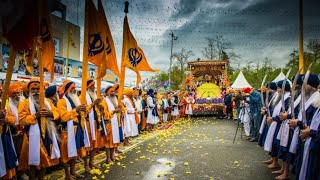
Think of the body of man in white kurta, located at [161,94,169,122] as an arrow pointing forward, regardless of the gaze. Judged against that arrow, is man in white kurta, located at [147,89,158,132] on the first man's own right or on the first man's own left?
on the first man's own right

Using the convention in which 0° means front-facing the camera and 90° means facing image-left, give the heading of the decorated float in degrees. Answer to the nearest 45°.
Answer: approximately 0°

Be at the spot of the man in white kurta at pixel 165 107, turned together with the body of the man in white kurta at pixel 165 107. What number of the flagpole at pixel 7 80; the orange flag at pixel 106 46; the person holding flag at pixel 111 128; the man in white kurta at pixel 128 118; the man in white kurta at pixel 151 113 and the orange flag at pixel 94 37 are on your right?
6

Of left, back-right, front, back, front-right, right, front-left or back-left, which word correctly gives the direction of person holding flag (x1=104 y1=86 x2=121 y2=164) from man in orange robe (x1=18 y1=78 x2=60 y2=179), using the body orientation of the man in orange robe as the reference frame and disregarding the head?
left

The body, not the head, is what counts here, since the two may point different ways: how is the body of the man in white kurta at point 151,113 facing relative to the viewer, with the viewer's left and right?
facing to the right of the viewer

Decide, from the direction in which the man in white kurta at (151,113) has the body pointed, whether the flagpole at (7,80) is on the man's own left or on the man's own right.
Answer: on the man's own right
